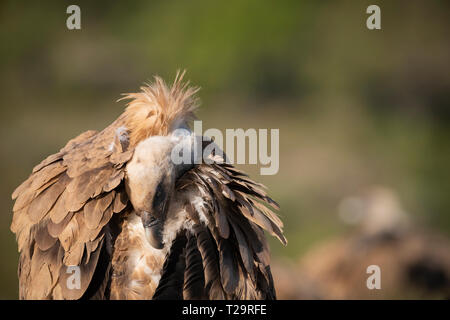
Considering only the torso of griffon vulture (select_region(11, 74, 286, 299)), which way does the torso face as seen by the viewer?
toward the camera
